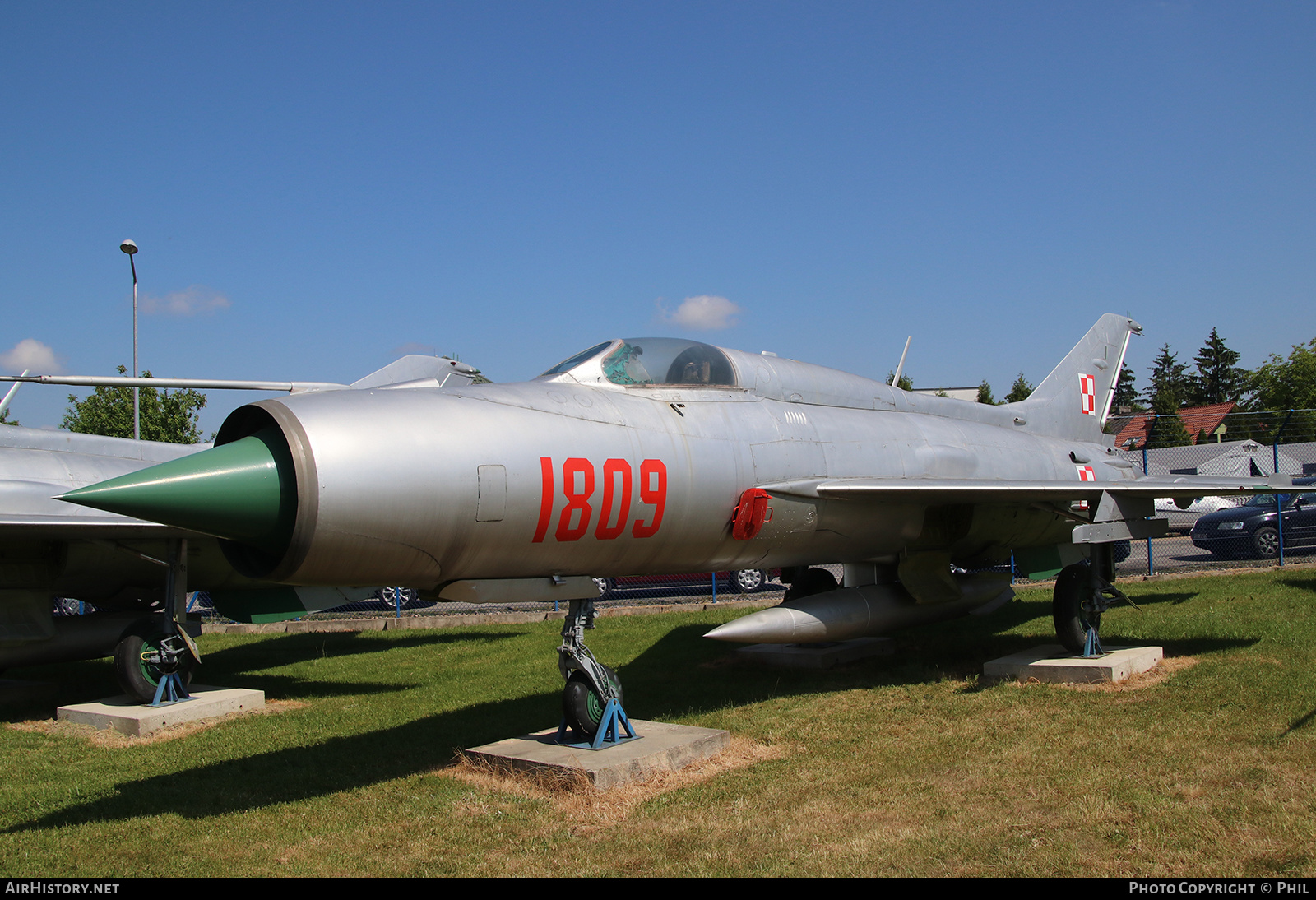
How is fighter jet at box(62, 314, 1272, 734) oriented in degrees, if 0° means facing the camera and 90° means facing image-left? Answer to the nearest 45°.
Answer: approximately 45°

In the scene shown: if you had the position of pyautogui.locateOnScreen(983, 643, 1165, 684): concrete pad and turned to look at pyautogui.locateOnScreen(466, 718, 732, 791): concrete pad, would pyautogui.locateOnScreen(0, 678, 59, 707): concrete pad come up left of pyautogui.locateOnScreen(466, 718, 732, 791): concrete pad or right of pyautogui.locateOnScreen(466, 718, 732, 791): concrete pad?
right

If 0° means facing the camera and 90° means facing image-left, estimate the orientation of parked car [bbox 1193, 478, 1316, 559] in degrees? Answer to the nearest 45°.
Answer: approximately 45°

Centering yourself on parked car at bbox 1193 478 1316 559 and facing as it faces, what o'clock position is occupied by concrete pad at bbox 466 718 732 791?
The concrete pad is roughly at 11 o'clock from the parked car.

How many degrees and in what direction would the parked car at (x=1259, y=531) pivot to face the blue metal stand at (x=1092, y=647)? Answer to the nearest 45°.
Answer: approximately 45° to its left

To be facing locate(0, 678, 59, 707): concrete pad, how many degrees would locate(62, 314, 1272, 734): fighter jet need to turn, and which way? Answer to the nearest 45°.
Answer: approximately 90° to its right

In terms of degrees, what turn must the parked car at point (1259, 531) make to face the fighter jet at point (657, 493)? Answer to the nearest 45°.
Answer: approximately 45° to its left
